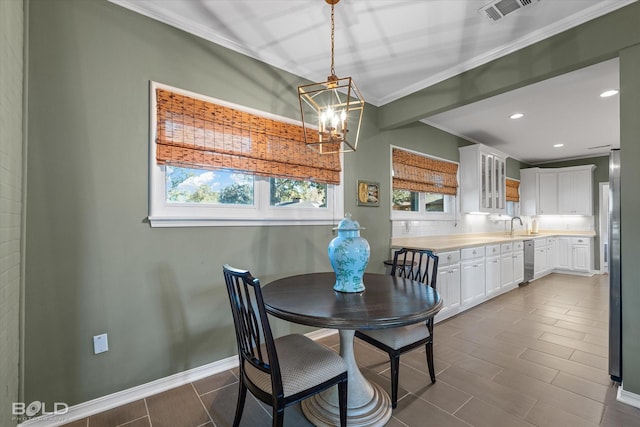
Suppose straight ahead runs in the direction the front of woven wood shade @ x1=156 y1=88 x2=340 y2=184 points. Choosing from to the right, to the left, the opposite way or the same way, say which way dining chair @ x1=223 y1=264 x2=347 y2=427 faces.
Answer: to the left

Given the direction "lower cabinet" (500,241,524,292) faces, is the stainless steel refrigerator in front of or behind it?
in front

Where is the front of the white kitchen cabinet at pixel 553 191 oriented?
toward the camera

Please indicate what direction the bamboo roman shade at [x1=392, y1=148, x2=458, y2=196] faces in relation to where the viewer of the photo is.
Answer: facing the viewer and to the right of the viewer

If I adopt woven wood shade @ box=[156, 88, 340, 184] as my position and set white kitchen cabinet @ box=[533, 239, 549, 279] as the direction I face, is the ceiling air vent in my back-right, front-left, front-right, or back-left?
front-right

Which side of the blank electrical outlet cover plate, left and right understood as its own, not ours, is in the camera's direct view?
front

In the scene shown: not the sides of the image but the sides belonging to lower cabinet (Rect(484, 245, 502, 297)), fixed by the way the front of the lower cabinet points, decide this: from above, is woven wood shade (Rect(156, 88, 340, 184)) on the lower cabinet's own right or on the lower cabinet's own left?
on the lower cabinet's own right

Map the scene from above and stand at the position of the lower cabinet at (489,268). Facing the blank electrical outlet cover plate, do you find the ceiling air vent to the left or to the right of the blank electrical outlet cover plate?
left

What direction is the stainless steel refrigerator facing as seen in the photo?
to the viewer's left

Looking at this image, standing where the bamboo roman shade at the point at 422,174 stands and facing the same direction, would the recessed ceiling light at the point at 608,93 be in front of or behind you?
in front

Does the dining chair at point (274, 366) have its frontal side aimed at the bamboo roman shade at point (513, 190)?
yes

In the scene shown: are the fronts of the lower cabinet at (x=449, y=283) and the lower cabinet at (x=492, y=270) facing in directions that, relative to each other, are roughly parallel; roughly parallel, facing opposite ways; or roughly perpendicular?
roughly parallel

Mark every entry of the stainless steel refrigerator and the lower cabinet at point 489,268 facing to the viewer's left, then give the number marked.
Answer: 1

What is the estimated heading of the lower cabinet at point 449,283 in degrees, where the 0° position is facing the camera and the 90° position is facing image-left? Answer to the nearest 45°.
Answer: approximately 315°

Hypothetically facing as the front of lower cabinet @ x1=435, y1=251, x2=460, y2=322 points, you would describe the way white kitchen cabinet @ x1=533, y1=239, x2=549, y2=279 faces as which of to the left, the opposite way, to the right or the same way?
the same way

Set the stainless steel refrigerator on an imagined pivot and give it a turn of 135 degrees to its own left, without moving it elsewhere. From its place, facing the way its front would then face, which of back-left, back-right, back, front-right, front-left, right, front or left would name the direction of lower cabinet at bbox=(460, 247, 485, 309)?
back
